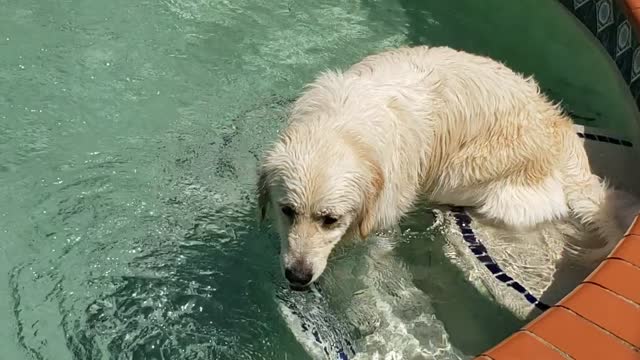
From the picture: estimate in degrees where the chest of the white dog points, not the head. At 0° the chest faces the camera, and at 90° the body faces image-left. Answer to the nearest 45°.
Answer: approximately 45°
